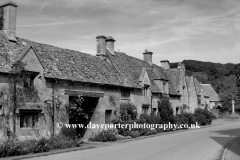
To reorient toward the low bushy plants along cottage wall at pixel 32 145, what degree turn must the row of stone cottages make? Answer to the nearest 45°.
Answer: approximately 45° to its right

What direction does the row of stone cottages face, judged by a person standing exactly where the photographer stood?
facing the viewer and to the right of the viewer

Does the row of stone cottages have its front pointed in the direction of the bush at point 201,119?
no

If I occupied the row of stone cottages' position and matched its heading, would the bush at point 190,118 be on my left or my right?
on my left

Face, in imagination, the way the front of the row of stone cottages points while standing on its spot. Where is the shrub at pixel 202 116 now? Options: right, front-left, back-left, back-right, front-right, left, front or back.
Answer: left

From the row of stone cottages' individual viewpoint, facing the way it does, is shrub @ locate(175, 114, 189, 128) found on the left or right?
on its left

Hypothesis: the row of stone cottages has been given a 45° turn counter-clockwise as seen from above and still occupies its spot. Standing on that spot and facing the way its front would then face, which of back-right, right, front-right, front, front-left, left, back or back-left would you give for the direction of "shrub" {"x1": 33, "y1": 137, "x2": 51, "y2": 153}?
right

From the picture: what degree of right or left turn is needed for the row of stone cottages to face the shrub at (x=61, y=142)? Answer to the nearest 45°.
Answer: approximately 45° to its right

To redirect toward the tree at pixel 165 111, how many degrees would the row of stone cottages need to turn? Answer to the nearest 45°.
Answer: approximately 90° to its left
